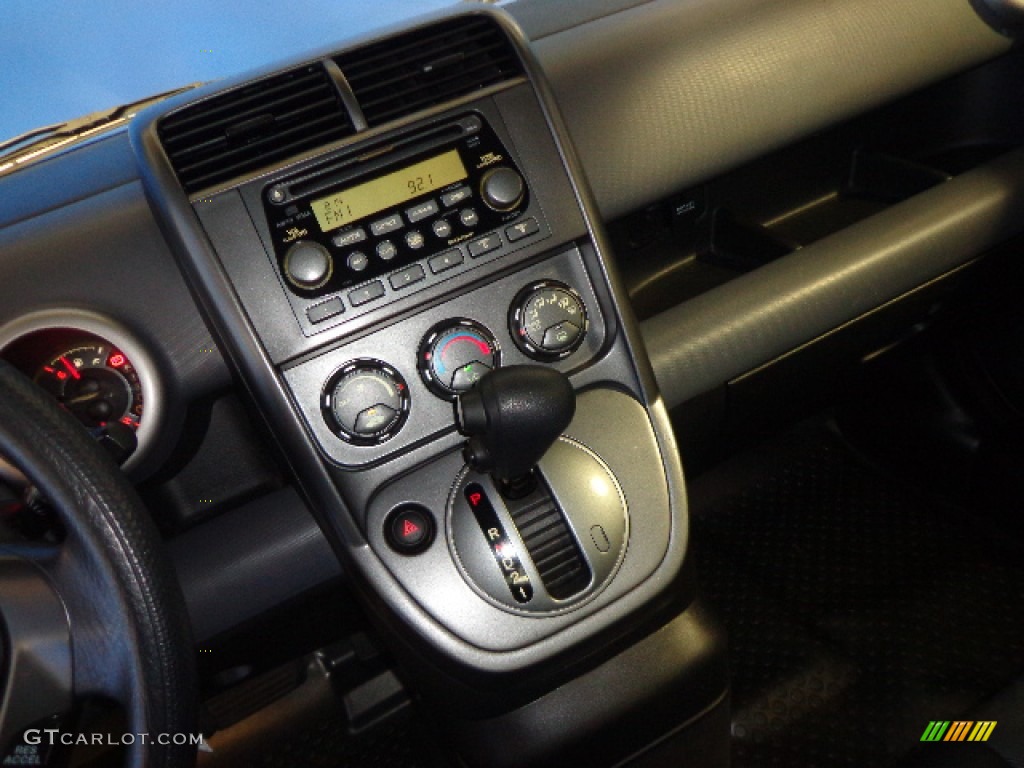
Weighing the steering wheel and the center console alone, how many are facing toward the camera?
2

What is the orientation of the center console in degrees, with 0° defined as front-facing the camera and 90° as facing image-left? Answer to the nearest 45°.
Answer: approximately 0°

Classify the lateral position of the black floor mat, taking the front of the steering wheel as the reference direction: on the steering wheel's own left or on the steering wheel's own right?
on the steering wheel's own left

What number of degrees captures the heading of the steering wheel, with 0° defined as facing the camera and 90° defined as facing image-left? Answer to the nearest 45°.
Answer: approximately 0°
